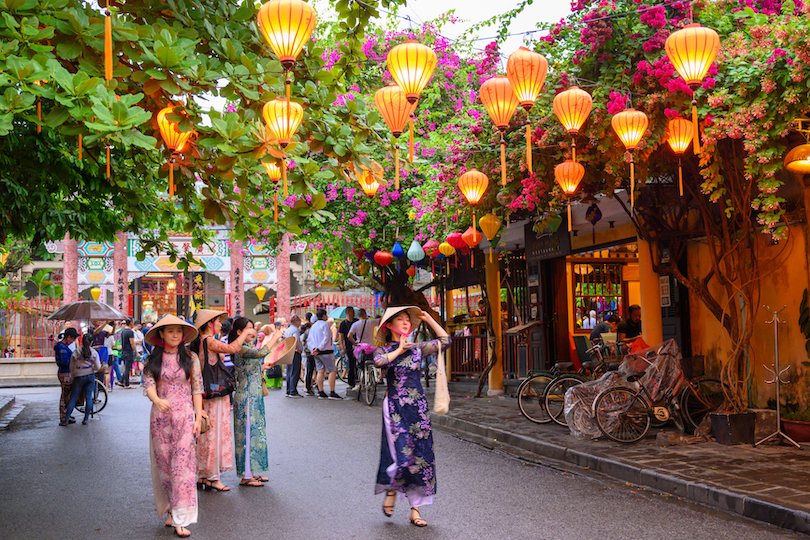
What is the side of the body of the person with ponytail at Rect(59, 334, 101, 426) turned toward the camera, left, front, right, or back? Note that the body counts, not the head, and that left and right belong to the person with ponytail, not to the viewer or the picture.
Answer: back

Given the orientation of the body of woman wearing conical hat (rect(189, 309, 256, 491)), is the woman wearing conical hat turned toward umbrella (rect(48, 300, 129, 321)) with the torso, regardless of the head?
no

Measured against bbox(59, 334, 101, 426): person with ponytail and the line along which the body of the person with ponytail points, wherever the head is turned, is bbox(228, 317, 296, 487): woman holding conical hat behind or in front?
behind

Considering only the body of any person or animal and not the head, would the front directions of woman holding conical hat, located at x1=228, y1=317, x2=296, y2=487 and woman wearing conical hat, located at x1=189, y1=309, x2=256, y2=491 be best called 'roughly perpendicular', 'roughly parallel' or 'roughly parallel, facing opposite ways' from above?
roughly parallel

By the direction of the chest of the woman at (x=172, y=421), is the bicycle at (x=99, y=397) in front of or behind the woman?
behind

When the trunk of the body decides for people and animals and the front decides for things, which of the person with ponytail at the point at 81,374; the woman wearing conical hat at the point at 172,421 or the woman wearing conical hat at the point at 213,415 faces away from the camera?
the person with ponytail

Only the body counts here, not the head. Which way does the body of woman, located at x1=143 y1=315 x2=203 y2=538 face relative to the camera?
toward the camera

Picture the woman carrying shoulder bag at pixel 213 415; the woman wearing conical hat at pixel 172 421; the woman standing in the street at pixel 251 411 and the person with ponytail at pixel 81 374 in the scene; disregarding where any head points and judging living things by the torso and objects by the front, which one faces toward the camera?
the woman wearing conical hat at pixel 172 421

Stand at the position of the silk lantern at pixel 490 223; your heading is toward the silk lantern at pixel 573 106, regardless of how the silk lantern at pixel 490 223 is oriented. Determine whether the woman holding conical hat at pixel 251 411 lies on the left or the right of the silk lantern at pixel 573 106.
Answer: right

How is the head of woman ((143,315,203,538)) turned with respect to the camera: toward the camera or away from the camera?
toward the camera

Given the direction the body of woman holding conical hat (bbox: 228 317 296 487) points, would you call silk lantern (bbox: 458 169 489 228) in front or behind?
in front

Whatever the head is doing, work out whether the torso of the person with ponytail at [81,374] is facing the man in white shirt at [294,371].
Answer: no
